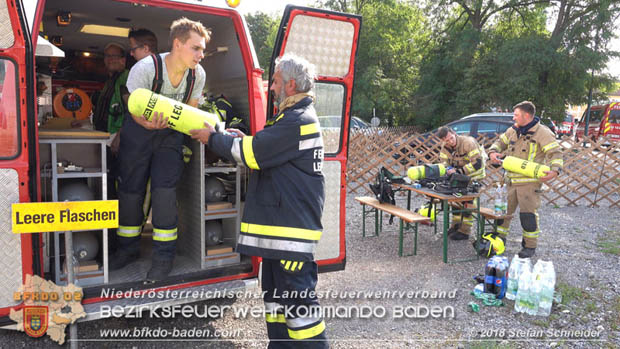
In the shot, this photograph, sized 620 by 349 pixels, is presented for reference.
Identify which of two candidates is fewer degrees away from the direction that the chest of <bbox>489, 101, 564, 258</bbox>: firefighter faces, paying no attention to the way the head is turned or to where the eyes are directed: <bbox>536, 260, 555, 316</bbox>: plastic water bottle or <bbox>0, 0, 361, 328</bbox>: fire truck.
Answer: the fire truck

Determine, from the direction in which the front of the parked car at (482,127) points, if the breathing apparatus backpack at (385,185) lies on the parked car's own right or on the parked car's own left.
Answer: on the parked car's own left

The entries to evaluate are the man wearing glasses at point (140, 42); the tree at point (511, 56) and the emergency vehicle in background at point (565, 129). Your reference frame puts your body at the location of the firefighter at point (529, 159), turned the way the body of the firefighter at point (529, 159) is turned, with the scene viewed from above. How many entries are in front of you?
1

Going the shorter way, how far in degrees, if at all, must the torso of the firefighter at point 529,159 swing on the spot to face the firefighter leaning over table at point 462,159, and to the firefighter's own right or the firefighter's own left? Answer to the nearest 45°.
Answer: approximately 90° to the firefighter's own right

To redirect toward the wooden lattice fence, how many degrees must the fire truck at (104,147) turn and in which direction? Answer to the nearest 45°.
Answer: approximately 90° to its right

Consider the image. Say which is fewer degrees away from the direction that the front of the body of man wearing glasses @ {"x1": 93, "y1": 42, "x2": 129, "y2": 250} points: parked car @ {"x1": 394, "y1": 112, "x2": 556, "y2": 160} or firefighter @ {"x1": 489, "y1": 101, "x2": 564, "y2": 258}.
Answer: the firefighter

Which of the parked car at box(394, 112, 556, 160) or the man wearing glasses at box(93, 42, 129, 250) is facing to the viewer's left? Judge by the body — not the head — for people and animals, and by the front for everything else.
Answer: the parked car

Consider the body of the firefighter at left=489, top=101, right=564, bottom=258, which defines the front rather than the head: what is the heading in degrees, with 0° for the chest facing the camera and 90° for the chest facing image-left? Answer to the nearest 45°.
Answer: approximately 45°

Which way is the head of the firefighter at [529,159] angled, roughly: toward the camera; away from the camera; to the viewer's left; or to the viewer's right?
to the viewer's left

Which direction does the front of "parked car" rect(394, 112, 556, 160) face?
to the viewer's left

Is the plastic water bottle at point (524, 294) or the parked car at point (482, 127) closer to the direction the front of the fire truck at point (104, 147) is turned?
the parked car

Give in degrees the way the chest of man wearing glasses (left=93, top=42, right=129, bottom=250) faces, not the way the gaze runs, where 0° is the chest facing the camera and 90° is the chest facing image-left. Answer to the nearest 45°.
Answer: approximately 315°

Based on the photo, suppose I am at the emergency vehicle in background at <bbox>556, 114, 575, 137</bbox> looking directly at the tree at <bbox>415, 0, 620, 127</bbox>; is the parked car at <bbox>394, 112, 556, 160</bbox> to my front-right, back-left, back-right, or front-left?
front-left

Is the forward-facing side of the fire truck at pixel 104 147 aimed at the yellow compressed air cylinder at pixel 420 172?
no

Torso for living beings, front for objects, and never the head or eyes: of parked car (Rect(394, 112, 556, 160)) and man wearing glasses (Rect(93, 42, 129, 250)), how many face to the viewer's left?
1
